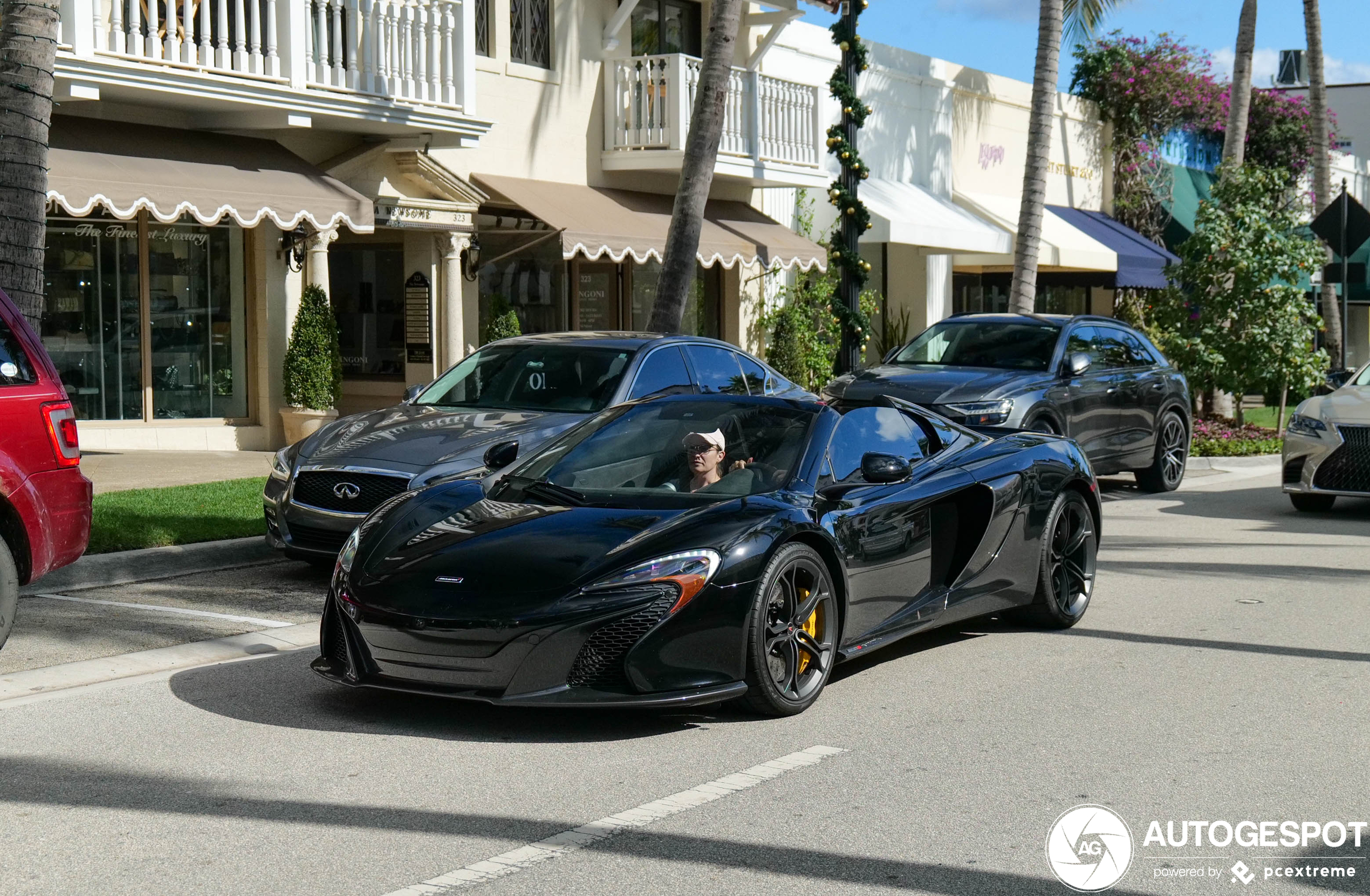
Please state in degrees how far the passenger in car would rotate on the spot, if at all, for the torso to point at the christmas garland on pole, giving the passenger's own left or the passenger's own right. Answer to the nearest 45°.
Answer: approximately 135° to the passenger's own right

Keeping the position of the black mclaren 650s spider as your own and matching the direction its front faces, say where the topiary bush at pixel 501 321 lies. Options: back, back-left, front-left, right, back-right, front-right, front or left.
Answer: back-right

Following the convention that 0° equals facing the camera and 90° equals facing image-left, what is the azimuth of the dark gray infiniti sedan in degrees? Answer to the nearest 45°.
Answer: approximately 45°

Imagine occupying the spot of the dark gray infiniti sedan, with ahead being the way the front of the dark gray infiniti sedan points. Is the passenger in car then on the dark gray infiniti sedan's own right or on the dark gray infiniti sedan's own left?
on the dark gray infiniti sedan's own left

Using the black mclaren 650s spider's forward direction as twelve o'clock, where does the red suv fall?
The red suv is roughly at 2 o'clock from the black mclaren 650s spider.

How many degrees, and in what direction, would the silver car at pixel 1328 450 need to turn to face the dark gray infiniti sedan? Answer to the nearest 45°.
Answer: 0° — it already faces it

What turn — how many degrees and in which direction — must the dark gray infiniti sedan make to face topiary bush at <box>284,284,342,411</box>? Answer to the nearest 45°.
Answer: approximately 135° to its right
